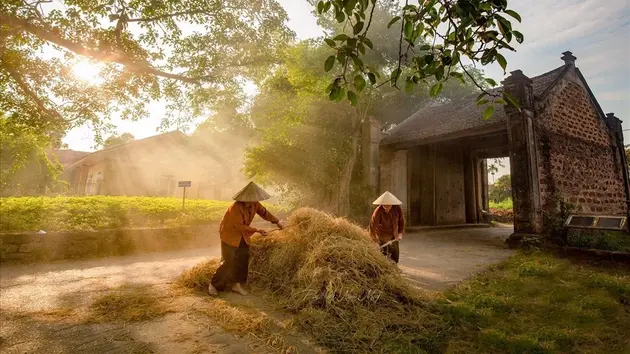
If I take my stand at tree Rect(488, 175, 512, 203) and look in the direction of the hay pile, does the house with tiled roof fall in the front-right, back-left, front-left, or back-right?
front-right

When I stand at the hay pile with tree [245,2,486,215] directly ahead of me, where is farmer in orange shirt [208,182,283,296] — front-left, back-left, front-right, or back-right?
front-left

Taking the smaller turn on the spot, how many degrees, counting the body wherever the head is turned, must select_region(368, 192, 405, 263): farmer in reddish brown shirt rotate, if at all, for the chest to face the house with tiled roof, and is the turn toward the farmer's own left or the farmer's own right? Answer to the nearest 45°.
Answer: approximately 135° to the farmer's own right

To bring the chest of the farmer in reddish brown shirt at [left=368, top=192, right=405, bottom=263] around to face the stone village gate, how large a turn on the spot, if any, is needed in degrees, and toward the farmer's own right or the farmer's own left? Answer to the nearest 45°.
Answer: approximately 135° to the farmer's own left

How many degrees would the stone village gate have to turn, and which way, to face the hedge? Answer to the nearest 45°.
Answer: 0° — it already faces it

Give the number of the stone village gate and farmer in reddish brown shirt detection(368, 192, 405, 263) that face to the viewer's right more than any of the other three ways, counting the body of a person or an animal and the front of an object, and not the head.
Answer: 0

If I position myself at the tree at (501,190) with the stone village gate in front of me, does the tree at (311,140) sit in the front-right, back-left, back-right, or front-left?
front-right

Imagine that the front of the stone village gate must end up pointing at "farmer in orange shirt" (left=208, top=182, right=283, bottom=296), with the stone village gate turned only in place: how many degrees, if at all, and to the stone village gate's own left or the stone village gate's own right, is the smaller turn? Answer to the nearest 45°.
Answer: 0° — it already faces them

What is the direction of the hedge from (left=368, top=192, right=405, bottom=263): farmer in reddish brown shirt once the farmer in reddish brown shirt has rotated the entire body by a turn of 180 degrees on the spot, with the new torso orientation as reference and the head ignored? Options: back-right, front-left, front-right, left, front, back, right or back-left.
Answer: left

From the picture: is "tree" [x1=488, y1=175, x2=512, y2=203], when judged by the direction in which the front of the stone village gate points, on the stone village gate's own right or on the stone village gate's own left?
on the stone village gate's own right

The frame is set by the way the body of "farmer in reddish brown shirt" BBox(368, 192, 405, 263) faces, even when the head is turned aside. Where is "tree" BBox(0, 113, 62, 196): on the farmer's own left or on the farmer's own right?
on the farmer's own right

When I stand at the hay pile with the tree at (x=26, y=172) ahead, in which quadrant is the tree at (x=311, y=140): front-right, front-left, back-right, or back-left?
front-right

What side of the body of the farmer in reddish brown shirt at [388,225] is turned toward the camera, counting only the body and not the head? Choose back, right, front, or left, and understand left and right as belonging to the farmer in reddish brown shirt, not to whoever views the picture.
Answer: front

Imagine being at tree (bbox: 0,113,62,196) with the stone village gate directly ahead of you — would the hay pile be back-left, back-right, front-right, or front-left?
front-right

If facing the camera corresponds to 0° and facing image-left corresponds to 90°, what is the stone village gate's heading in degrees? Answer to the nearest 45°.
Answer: approximately 45°

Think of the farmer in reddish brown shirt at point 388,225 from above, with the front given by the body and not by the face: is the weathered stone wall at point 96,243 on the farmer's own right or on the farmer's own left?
on the farmer's own right

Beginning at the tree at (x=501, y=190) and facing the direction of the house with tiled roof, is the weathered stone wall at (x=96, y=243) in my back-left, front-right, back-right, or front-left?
front-left
